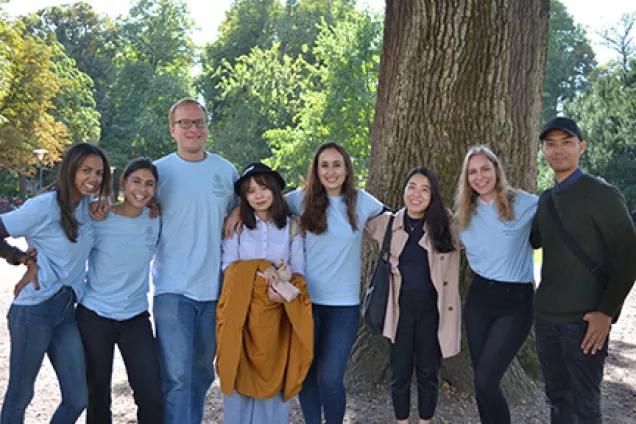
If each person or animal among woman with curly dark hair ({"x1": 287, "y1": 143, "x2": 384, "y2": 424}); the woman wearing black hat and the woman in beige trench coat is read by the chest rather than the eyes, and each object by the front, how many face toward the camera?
3

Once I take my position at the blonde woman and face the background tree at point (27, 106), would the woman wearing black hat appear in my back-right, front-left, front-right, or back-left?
front-left

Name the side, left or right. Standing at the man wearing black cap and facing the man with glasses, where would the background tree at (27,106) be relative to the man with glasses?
right

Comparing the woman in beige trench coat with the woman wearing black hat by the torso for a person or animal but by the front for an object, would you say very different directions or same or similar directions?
same or similar directions

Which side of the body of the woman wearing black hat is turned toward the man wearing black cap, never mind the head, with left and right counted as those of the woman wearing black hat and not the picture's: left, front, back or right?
left

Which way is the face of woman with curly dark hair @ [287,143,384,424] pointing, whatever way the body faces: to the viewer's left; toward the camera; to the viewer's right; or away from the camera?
toward the camera

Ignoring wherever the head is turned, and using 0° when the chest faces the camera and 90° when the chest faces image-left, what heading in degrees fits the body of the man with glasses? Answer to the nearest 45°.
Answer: approximately 0°

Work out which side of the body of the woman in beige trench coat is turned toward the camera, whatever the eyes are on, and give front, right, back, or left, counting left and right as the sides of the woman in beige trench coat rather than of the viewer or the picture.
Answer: front

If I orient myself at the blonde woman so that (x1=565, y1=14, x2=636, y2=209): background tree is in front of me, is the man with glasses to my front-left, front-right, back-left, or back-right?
back-left

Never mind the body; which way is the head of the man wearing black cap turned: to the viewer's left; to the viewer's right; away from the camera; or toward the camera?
toward the camera

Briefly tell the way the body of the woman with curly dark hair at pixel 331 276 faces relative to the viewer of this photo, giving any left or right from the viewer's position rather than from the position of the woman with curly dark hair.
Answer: facing the viewer
